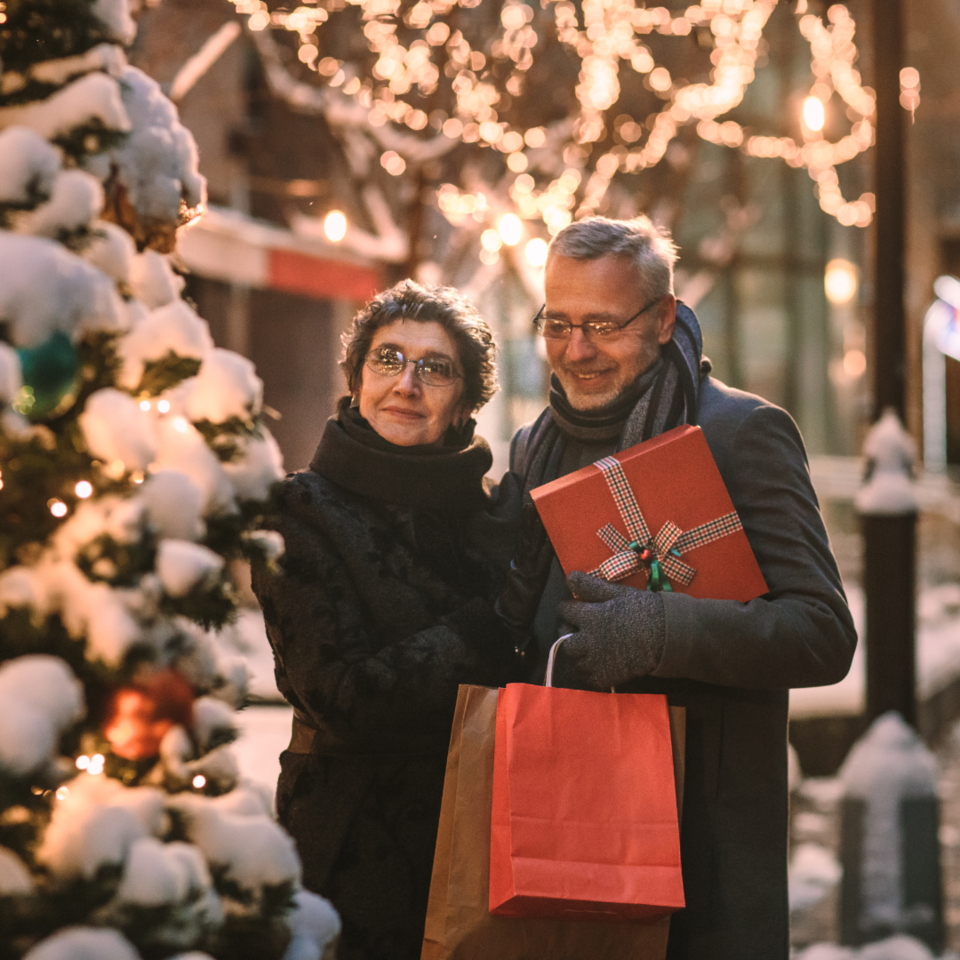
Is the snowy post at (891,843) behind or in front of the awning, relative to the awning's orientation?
in front

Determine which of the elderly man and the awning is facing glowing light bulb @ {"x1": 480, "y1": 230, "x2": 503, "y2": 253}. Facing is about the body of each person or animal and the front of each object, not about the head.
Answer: the awning

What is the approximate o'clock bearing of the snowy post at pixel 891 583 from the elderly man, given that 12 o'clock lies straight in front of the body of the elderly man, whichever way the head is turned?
The snowy post is roughly at 5 o'clock from the elderly man.

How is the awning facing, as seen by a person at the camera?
facing the viewer and to the right of the viewer

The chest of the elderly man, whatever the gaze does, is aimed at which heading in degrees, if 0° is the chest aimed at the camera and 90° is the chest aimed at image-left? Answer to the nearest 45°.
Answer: approximately 45°

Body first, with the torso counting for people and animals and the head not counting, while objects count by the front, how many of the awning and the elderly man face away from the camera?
0

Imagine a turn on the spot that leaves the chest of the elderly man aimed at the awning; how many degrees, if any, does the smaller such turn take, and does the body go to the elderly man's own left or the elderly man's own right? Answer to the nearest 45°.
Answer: approximately 90° to the elderly man's own right

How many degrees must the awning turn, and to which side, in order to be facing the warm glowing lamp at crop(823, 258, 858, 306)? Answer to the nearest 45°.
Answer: approximately 90° to its left

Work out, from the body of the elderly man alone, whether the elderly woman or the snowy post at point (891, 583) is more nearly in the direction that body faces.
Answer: the elderly woman

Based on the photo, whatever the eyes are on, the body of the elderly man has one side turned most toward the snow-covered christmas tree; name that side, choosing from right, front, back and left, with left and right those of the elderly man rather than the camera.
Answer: front
